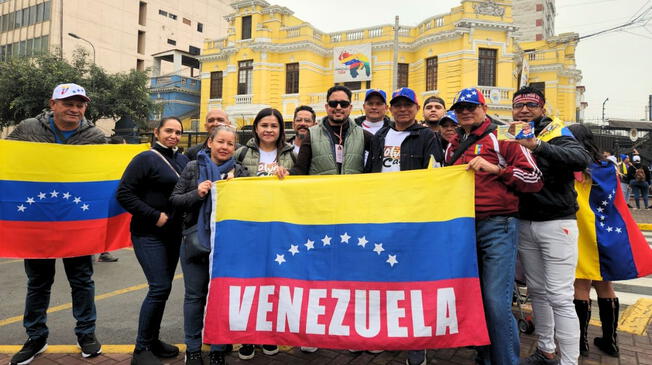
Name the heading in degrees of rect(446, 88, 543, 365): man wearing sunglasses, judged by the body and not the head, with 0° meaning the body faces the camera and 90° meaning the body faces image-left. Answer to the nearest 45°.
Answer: approximately 45°

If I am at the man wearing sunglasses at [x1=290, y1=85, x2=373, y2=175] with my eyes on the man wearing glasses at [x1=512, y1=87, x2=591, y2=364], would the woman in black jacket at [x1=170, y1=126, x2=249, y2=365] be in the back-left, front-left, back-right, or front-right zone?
back-right

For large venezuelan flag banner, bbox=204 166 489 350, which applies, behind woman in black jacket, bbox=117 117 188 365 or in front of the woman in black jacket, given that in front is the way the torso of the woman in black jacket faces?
in front

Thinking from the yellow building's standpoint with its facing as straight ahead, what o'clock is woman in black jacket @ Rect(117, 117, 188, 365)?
The woman in black jacket is roughly at 12 o'clock from the yellow building.

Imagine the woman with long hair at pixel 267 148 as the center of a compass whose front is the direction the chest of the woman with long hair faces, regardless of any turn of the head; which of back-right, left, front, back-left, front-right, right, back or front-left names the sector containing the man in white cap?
right

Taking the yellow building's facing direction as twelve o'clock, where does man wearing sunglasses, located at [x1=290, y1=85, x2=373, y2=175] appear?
The man wearing sunglasses is roughly at 12 o'clock from the yellow building.

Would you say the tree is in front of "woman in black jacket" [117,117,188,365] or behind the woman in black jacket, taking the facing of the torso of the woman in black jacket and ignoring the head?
behind

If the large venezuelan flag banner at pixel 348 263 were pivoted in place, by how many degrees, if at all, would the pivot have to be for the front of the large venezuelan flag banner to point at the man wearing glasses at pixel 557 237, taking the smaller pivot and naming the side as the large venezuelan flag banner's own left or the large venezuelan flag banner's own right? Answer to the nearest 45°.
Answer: approximately 90° to the large venezuelan flag banner's own left
